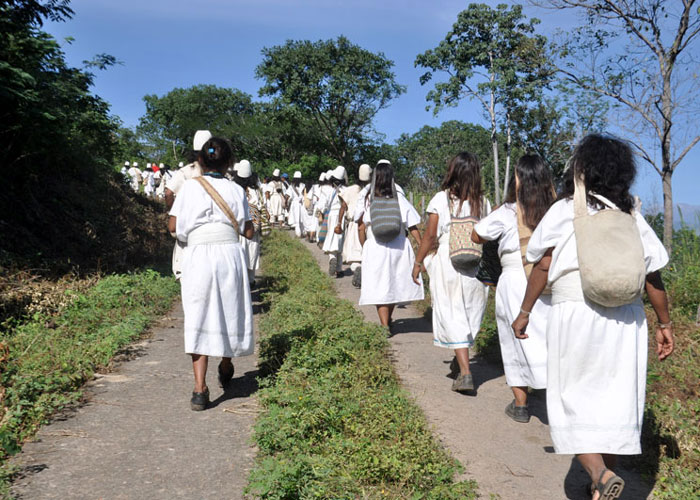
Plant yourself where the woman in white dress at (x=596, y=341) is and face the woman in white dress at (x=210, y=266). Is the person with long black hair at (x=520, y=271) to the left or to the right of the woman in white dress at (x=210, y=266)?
right

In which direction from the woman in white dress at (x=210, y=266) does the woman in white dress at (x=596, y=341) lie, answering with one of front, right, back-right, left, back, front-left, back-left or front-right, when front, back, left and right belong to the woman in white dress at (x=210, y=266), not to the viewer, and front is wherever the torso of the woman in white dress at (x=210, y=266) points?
back-right

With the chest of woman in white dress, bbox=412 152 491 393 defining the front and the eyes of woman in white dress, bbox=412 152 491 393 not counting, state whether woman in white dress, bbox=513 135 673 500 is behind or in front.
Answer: behind

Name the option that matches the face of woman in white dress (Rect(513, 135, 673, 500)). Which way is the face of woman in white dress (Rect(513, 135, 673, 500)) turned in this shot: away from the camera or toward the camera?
away from the camera

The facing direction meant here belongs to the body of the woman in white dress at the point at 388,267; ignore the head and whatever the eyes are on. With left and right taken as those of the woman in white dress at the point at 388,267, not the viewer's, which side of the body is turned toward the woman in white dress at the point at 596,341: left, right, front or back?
back

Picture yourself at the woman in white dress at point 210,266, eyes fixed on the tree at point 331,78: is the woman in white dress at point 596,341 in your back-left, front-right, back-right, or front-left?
back-right

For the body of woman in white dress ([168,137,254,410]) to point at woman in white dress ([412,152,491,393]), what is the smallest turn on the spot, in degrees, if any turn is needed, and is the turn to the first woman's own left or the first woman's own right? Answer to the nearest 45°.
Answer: approximately 90° to the first woman's own right

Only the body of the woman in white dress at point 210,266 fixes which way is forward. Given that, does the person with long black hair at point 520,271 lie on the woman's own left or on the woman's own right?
on the woman's own right

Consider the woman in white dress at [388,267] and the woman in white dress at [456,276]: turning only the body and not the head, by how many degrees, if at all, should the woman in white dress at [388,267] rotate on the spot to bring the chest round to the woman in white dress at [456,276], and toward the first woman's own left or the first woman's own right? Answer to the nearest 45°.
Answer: approximately 180°

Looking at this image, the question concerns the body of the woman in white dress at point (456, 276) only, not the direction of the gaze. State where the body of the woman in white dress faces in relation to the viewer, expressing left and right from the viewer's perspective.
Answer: facing away from the viewer

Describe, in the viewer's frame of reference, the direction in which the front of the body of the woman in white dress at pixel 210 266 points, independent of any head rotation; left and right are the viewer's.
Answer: facing away from the viewer

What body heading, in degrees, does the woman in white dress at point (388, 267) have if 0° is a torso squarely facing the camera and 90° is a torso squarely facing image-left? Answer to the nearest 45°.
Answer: approximately 180°

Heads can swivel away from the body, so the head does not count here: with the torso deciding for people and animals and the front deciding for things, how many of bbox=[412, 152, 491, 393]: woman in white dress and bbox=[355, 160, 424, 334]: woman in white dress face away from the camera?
2
